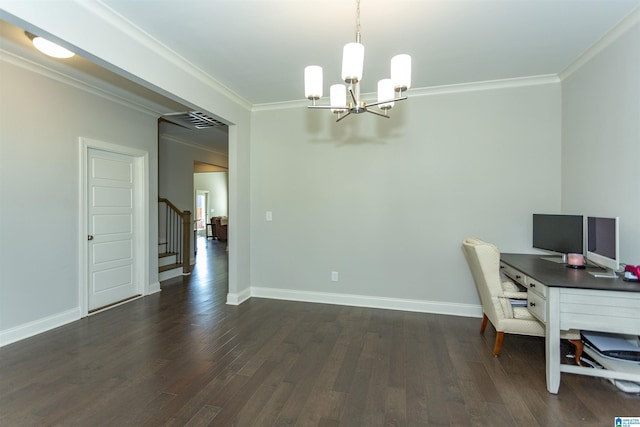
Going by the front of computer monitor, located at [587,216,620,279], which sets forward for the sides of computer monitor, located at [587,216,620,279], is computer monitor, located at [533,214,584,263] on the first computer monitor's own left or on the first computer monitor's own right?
on the first computer monitor's own right

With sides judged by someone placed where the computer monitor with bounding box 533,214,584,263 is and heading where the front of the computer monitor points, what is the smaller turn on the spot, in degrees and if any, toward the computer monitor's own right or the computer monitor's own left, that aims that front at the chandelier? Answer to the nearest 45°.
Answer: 0° — it already faces it

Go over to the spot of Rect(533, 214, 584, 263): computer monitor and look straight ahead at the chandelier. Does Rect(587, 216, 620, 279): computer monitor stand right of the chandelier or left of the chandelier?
left

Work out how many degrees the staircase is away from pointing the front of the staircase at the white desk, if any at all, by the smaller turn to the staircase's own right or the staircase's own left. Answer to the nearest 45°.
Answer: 0° — it already faces it

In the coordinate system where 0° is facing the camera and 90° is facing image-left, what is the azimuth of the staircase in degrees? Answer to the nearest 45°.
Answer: approximately 315°

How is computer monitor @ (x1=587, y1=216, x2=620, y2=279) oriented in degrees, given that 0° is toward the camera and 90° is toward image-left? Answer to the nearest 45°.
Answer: approximately 45°

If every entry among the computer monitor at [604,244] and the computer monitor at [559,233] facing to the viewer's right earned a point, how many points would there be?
0

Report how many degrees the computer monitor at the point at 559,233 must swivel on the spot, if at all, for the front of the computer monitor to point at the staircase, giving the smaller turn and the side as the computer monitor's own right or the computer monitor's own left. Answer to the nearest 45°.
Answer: approximately 45° to the computer monitor's own right

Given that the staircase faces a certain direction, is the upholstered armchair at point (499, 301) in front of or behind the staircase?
in front

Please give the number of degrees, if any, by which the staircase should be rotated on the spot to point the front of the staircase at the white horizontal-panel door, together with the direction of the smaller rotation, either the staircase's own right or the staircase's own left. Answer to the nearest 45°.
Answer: approximately 90° to the staircase's own right
